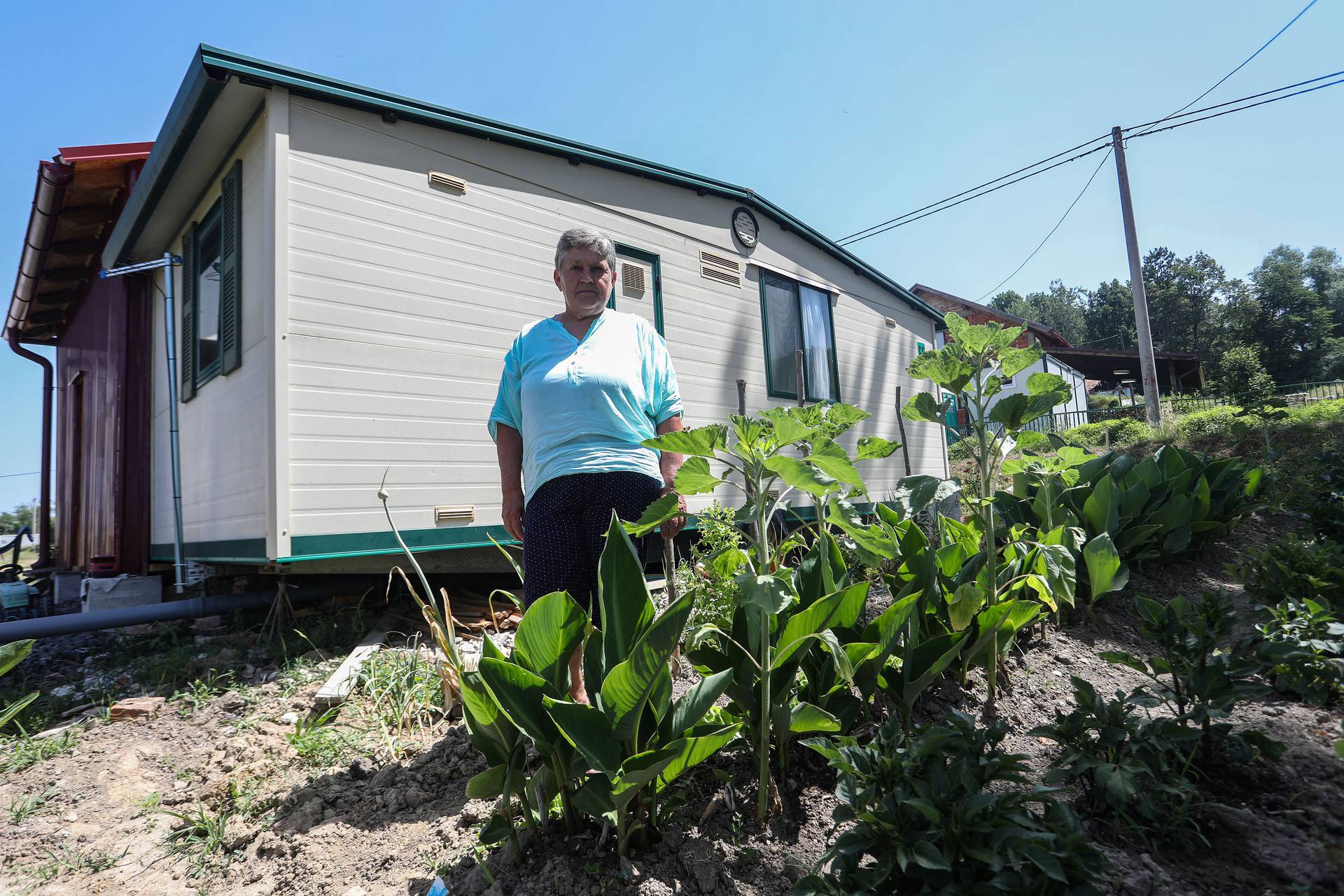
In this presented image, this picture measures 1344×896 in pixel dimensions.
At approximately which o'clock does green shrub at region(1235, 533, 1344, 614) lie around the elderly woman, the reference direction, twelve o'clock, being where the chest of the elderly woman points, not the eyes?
The green shrub is roughly at 9 o'clock from the elderly woman.

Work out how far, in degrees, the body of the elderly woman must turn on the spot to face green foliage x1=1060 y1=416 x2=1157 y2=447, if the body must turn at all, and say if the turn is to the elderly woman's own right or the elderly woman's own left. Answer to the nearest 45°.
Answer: approximately 135° to the elderly woman's own left

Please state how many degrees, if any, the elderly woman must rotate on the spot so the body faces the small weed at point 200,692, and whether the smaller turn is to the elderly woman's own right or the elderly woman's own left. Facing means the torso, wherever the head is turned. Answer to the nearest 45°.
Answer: approximately 135° to the elderly woman's own right

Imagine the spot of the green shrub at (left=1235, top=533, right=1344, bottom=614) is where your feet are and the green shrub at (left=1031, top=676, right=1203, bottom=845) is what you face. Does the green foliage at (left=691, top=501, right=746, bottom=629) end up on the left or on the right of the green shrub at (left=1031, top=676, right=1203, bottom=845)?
right

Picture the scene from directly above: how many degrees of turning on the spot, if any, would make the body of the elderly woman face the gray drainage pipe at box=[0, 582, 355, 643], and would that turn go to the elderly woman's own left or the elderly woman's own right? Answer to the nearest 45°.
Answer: approximately 135° to the elderly woman's own right

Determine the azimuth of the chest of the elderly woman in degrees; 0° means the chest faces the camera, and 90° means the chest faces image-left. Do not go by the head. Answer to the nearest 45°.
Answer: approximately 0°

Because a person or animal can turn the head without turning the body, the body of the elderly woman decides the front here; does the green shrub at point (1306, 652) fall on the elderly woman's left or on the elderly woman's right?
on the elderly woman's left

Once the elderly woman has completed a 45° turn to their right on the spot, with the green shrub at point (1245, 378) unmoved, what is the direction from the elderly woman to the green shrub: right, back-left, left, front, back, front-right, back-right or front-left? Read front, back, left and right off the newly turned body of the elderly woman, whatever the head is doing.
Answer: back

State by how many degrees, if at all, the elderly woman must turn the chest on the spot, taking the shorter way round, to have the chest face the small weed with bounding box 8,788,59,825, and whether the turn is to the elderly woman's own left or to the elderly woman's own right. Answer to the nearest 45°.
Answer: approximately 90° to the elderly woman's own right

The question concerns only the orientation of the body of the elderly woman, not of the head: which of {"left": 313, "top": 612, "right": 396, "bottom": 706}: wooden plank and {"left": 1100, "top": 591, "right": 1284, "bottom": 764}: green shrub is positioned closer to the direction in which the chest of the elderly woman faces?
the green shrub
